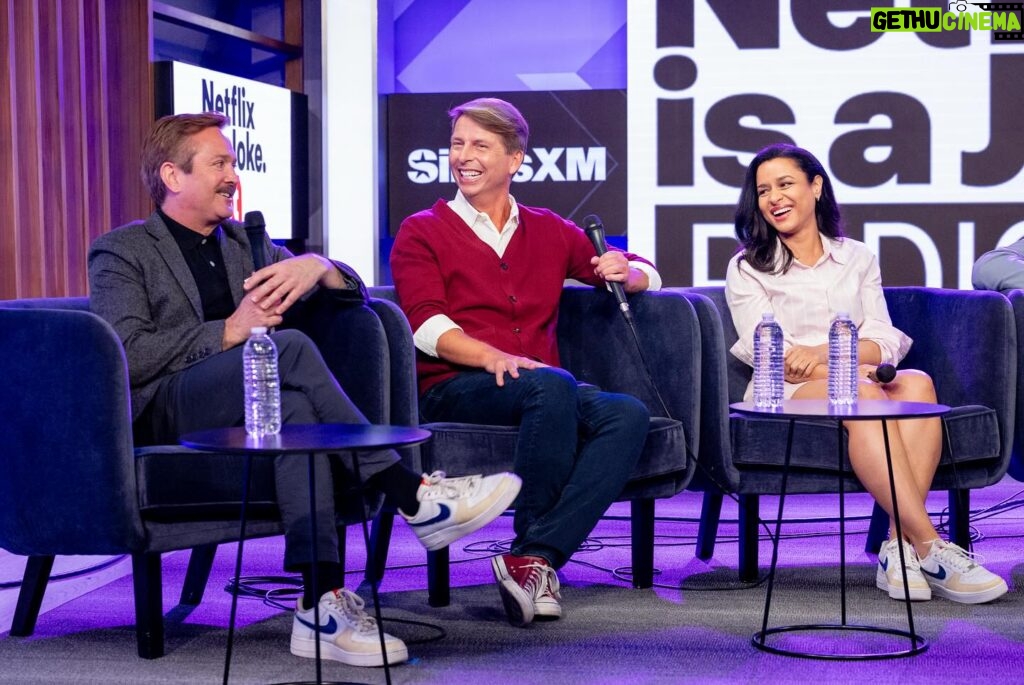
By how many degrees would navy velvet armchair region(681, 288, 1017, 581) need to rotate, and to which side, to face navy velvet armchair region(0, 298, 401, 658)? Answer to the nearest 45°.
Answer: approximately 90° to its right

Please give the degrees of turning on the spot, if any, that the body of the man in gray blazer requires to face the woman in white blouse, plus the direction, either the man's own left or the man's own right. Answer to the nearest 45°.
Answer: approximately 45° to the man's own left

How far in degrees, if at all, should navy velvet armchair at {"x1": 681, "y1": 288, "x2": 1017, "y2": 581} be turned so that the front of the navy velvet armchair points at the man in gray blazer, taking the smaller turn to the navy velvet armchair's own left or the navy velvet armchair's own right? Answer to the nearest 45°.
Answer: approximately 90° to the navy velvet armchair's own right

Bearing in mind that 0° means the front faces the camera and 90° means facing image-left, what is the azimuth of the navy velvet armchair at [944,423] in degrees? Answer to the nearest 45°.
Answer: approximately 315°

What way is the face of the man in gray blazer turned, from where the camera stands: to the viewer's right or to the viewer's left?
to the viewer's right

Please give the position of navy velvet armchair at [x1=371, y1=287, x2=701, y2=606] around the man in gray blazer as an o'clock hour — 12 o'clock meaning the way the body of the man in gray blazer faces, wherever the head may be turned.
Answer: The navy velvet armchair is roughly at 10 o'clock from the man in gray blazer.
